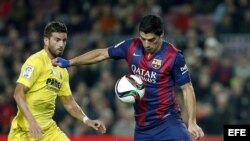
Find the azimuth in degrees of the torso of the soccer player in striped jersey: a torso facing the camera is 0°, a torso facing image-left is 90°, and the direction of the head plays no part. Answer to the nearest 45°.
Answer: approximately 45°

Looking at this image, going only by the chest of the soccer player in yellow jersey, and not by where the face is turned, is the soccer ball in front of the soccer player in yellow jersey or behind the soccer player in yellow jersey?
in front

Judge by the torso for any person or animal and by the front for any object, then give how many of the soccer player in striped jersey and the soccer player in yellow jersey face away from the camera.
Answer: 0

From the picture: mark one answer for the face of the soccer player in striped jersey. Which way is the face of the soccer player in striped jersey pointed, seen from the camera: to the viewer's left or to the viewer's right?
to the viewer's left

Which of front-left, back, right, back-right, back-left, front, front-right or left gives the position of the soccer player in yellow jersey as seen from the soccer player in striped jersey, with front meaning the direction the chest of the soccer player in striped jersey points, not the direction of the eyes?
front-right

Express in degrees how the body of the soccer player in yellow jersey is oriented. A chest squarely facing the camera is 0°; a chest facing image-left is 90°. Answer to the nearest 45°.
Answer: approximately 315°

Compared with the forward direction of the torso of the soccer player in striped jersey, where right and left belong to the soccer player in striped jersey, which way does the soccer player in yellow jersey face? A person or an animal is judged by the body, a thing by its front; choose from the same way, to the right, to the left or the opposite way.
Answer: to the left

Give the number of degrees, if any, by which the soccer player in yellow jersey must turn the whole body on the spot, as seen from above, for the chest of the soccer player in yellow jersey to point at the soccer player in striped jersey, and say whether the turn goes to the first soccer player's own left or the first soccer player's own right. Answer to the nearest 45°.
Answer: approximately 45° to the first soccer player's own left
